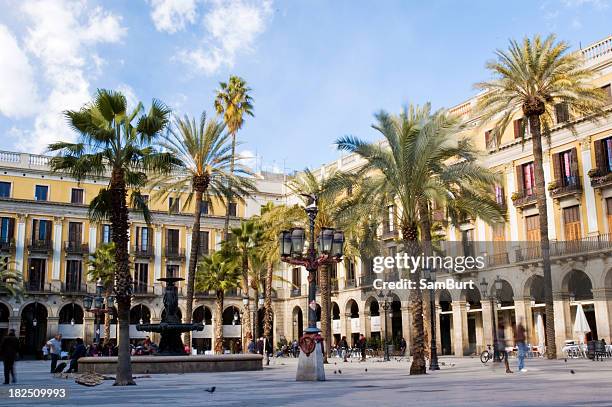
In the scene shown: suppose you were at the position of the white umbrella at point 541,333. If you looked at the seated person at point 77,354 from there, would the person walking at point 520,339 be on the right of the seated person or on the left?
left

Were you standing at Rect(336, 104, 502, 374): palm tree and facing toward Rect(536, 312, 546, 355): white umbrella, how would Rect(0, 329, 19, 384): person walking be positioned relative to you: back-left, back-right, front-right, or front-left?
back-left

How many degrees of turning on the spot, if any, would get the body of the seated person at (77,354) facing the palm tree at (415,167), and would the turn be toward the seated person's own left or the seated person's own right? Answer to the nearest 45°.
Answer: approximately 135° to the seated person's own left

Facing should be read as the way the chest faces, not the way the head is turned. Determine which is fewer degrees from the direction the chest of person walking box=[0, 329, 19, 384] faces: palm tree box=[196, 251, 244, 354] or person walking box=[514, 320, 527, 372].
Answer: the palm tree

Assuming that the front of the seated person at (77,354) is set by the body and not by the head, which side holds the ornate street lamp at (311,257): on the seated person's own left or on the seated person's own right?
on the seated person's own left

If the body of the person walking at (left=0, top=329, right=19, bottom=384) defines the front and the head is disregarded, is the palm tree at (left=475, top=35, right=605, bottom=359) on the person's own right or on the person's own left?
on the person's own right
